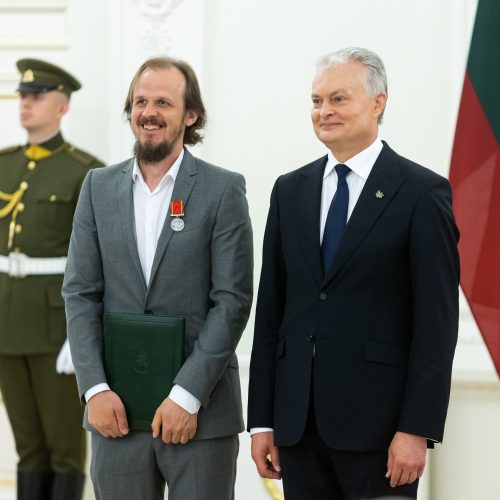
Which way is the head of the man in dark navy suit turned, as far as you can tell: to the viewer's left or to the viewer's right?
to the viewer's left

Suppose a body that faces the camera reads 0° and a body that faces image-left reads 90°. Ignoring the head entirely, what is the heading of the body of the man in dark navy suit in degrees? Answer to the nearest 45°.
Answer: approximately 45°

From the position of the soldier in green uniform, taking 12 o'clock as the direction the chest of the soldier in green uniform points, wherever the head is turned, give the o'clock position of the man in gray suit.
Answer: The man in gray suit is roughly at 10 o'clock from the soldier in green uniform.

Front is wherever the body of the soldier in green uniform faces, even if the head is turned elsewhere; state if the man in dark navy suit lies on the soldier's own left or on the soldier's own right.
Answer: on the soldier's own left

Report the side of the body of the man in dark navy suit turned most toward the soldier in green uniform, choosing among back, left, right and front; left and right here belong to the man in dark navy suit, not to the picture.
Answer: right

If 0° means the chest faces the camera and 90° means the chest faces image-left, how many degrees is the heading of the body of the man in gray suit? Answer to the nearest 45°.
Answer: approximately 45°

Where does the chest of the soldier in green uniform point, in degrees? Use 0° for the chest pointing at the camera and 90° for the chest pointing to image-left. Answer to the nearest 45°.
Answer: approximately 45°

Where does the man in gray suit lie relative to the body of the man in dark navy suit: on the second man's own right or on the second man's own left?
on the second man's own right
